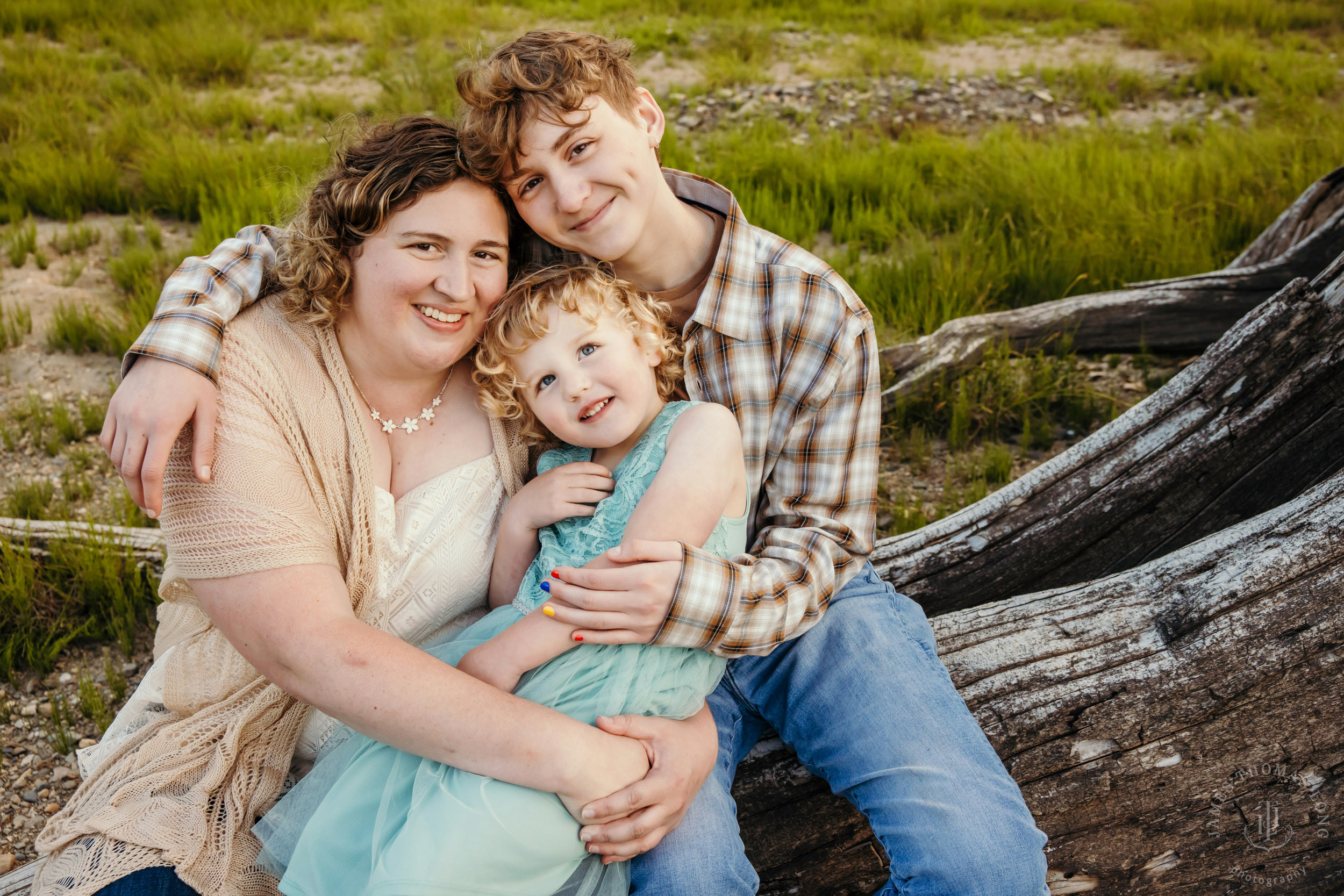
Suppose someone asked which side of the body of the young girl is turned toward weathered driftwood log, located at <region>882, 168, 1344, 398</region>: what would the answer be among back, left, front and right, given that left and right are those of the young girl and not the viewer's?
back

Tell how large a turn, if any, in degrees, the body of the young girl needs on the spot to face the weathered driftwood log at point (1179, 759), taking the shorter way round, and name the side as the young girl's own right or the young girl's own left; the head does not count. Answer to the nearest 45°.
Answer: approximately 135° to the young girl's own left

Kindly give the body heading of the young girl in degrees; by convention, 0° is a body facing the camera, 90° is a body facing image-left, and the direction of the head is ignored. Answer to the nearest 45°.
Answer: approximately 45°

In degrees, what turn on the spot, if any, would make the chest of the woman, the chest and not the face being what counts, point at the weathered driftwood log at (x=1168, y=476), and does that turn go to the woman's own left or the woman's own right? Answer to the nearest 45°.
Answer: approximately 45° to the woman's own left

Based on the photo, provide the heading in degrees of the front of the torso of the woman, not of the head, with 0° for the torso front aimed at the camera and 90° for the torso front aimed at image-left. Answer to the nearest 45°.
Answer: approximately 315°
